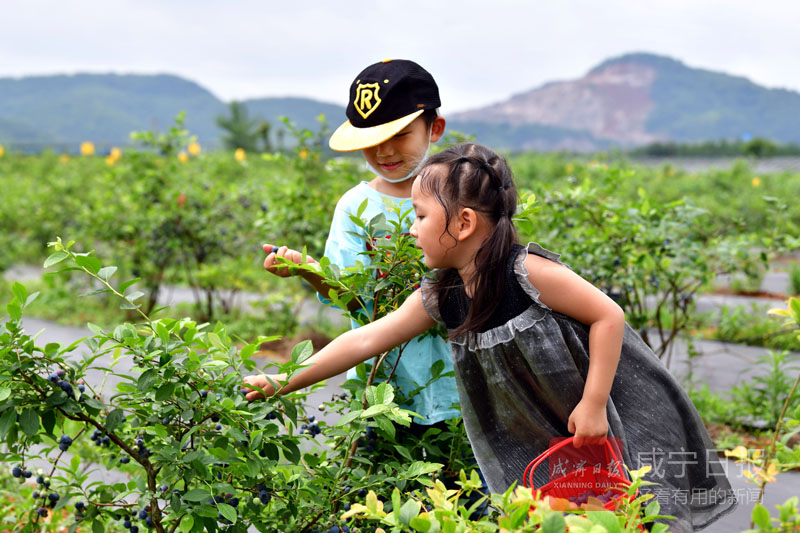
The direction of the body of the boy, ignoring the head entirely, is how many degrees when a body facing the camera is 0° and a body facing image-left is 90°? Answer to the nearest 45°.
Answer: approximately 45°
